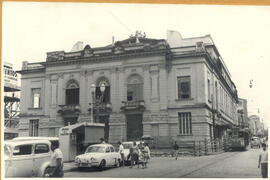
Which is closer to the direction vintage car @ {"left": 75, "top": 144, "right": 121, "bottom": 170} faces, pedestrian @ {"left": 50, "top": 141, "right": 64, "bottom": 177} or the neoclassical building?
the pedestrian

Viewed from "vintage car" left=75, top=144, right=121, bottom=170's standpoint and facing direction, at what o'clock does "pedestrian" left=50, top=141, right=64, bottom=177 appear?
The pedestrian is roughly at 11 o'clock from the vintage car.

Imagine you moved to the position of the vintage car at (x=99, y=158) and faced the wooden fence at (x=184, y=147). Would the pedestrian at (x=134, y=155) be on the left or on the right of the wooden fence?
right

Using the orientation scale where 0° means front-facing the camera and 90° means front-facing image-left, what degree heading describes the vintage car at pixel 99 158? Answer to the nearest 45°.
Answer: approximately 45°

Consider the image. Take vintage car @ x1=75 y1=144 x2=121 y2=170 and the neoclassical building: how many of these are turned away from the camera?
0

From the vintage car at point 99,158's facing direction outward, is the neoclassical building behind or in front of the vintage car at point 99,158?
behind

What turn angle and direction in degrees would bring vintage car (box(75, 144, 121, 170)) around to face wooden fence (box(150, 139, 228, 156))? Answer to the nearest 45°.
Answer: approximately 180°

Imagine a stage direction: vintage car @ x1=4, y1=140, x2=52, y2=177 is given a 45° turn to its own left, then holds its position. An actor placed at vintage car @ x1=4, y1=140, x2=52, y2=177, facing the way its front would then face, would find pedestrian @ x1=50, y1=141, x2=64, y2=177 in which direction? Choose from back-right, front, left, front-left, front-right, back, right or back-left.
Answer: back-left

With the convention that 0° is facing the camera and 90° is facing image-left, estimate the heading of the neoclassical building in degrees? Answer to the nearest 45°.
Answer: approximately 45°

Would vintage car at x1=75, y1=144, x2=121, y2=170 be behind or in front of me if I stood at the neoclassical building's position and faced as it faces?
in front

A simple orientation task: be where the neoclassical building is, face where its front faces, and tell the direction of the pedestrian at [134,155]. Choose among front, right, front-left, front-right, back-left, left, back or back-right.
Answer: front-left

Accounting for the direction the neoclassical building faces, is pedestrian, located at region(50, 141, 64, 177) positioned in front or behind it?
in front

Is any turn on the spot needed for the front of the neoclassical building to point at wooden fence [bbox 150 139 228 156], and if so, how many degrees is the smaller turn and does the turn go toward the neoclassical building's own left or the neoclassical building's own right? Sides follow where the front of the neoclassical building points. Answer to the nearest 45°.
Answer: approximately 90° to the neoclassical building's own left

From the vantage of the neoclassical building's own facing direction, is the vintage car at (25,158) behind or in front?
in front

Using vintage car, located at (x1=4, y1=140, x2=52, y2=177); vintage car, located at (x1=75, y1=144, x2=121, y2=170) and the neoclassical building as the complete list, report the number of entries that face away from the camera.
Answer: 0
